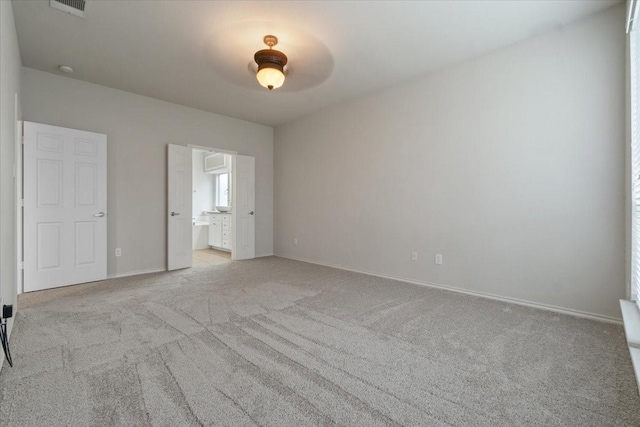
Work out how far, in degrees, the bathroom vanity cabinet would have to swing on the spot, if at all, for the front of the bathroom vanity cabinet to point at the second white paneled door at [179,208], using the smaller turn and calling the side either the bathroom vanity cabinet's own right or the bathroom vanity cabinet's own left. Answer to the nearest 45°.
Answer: approximately 45° to the bathroom vanity cabinet's own left

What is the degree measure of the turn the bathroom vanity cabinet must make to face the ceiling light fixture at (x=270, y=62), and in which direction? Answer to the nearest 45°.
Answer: approximately 45° to its left

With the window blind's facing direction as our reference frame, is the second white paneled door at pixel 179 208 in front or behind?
in front

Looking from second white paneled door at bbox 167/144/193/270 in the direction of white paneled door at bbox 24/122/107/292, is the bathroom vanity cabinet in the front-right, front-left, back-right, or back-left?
back-right

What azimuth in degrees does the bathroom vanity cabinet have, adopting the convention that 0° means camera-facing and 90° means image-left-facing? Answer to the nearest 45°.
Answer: approximately 45°

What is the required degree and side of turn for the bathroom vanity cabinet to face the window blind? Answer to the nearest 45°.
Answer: approximately 90° to its left

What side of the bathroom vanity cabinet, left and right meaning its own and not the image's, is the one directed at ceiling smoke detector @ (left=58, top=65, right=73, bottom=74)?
front

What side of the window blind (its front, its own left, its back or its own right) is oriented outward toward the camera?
left

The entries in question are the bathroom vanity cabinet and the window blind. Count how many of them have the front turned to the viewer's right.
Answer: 0

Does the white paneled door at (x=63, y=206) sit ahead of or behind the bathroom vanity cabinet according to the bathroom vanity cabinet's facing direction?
ahead
